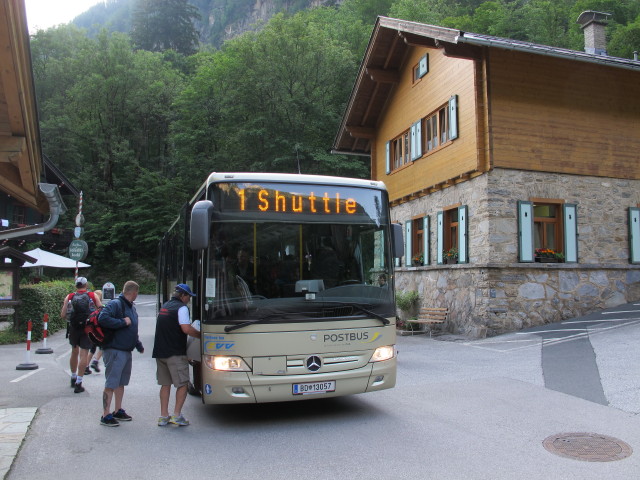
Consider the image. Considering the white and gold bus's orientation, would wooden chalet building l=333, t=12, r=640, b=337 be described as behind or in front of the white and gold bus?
behind

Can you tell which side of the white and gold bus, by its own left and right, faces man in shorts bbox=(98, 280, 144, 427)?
right

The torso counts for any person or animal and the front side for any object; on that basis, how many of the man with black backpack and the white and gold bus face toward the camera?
1

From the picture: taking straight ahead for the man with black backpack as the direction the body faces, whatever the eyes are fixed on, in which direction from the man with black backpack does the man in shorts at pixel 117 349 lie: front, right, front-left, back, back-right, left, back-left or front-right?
back

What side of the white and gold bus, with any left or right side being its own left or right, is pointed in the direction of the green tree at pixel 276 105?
back

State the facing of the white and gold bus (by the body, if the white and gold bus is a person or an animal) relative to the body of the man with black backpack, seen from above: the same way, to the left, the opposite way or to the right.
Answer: the opposite way

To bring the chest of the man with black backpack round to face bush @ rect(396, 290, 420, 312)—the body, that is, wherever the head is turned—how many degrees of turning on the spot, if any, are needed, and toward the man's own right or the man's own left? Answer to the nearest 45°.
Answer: approximately 45° to the man's own right

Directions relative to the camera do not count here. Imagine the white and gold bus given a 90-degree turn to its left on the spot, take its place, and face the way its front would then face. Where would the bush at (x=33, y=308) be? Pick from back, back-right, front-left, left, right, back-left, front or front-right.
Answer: back-left

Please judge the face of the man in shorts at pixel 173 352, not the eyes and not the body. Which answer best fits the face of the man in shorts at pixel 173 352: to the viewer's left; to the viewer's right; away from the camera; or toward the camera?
to the viewer's right

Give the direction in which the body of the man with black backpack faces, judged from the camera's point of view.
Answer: away from the camera

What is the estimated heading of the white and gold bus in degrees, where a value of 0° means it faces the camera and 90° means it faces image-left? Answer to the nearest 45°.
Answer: approximately 0°

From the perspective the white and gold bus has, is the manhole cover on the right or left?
on its left
